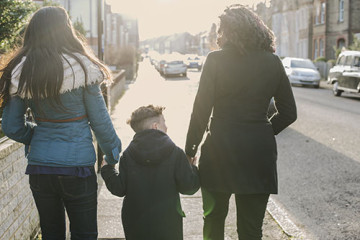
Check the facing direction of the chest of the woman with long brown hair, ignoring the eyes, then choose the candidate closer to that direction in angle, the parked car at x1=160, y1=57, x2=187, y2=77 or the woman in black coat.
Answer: the parked car

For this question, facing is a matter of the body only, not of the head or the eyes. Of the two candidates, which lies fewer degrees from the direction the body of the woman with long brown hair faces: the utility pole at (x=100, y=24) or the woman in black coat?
the utility pole

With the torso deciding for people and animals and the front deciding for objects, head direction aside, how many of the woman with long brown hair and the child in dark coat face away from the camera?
2

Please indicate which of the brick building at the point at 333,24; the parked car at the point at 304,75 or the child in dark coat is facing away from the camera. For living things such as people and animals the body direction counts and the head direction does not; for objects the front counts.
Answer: the child in dark coat

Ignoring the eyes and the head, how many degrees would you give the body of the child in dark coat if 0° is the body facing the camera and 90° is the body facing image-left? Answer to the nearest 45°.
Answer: approximately 180°

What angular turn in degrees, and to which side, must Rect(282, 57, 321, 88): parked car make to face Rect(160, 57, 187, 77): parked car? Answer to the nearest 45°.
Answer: approximately 180°

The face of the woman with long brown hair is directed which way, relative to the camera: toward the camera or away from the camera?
away from the camera

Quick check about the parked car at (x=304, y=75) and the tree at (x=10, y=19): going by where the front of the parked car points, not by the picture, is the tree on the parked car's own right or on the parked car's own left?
on the parked car's own right

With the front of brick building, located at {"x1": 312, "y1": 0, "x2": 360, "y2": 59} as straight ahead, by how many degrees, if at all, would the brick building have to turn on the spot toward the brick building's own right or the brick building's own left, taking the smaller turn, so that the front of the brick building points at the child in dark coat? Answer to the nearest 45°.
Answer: approximately 45° to the brick building's own left

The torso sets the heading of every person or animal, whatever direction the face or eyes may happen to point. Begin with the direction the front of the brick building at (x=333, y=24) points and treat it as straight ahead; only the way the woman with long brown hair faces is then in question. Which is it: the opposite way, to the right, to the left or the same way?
to the right

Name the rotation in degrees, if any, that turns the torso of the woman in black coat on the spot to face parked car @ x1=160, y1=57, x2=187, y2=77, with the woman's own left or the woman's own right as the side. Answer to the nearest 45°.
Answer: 0° — they already face it

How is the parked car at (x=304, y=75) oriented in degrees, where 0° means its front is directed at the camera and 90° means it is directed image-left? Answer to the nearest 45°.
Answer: approximately 315°

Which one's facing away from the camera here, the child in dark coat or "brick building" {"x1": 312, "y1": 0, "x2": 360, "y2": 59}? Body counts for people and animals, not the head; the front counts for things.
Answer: the child in dark coat

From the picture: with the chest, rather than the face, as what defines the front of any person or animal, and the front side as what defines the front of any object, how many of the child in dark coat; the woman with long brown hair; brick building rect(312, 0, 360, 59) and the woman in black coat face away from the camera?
3

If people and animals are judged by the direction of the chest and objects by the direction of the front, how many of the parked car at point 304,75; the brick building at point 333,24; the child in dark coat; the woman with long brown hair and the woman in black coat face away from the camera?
3

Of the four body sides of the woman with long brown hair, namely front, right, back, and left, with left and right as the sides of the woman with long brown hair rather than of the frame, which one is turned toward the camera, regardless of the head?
back
